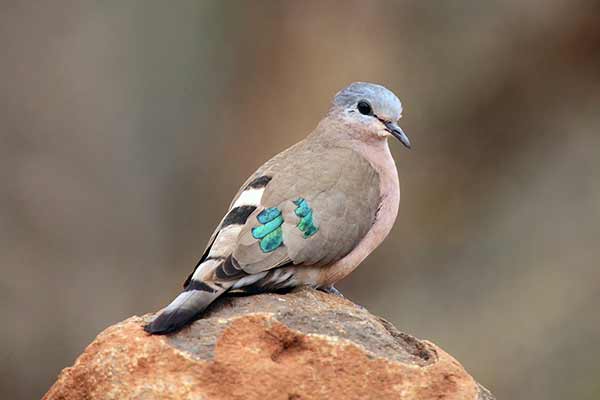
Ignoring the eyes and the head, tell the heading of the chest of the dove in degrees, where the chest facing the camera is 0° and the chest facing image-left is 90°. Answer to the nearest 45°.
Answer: approximately 270°
